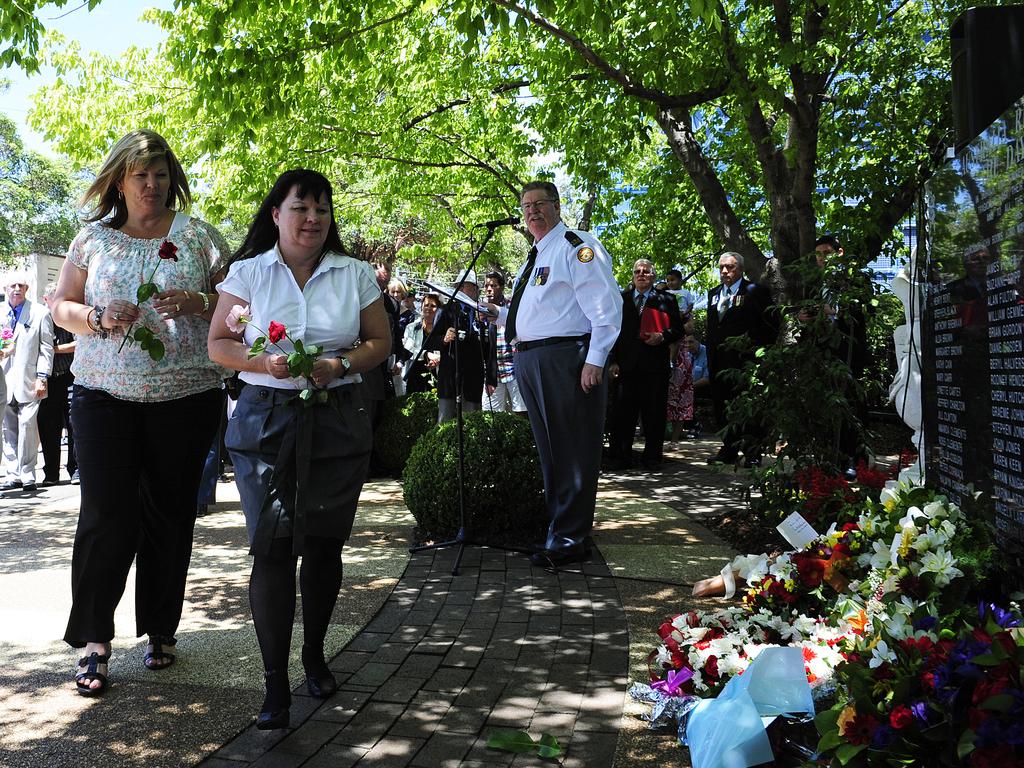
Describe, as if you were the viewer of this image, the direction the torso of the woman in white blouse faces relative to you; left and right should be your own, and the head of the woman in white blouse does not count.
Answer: facing the viewer

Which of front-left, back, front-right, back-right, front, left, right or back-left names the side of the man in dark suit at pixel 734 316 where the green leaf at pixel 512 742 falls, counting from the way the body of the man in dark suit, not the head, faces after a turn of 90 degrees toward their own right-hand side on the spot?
back-left

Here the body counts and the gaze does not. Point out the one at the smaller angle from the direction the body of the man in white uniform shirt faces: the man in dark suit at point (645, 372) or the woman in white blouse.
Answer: the woman in white blouse

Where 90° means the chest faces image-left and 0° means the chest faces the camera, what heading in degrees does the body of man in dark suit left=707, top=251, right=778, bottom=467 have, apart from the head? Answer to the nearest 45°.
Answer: approximately 45°

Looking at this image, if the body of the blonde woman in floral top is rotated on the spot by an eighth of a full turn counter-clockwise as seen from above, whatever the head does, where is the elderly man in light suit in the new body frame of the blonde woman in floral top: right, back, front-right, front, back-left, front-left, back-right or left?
back-left

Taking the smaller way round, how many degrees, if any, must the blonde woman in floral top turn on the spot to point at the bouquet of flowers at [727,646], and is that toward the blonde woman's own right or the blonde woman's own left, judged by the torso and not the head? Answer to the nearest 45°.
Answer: approximately 45° to the blonde woman's own left

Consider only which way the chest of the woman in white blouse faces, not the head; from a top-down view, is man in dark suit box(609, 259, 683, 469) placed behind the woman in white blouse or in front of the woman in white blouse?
behind

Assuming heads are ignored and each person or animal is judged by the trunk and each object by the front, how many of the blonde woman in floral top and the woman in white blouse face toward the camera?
2

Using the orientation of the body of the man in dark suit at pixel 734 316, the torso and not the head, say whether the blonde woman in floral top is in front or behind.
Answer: in front

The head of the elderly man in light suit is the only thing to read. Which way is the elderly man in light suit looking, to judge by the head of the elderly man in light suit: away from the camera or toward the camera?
toward the camera

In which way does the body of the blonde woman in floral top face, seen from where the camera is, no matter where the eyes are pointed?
toward the camera

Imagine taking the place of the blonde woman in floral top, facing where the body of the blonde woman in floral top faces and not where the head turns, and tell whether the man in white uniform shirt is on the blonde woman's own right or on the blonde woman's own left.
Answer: on the blonde woman's own left

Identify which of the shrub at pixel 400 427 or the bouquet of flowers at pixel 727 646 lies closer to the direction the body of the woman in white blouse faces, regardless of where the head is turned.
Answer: the bouquet of flowers

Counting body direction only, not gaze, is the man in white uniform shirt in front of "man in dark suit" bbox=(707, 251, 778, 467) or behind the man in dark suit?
in front

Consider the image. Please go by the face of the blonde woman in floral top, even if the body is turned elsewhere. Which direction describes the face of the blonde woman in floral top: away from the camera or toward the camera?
toward the camera

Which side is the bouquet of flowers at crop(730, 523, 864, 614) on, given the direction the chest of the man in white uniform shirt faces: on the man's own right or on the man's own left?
on the man's own left

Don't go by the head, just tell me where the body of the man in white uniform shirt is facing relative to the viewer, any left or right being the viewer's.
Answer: facing the viewer and to the left of the viewer
